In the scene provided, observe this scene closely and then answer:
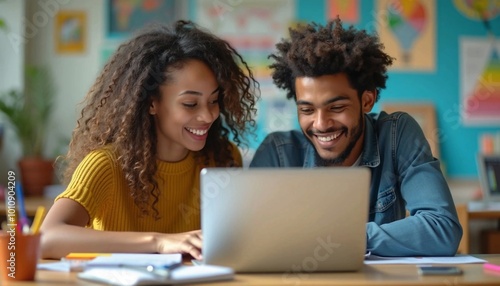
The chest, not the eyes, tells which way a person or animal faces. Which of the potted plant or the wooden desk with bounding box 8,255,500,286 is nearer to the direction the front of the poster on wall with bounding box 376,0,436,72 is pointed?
the wooden desk

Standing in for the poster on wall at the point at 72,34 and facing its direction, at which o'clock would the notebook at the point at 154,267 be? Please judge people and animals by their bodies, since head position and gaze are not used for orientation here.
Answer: The notebook is roughly at 12 o'clock from the poster on wall.

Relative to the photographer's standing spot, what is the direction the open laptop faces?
facing away from the viewer

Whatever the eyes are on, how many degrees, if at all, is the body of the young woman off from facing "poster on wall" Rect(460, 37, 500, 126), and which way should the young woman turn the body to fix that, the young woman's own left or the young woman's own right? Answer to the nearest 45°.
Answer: approximately 90° to the young woman's own left

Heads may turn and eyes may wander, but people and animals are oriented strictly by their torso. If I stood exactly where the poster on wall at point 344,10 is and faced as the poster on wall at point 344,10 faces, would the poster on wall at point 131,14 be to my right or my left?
on my right

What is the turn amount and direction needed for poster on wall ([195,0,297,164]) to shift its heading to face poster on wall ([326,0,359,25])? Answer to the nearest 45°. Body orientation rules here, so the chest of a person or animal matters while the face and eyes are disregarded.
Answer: approximately 90° to its left

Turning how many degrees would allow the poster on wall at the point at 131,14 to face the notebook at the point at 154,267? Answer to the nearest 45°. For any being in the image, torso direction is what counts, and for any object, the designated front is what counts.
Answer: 0° — it already faces it

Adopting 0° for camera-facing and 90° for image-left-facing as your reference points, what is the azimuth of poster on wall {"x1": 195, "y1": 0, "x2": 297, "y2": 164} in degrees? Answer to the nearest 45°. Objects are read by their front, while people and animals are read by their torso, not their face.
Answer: approximately 0°

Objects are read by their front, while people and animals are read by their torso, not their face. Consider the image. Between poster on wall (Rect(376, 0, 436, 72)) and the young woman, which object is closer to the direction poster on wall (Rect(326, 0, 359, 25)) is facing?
the young woman

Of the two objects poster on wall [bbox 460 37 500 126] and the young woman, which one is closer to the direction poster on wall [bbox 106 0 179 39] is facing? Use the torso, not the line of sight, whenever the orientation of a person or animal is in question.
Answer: the young woman
